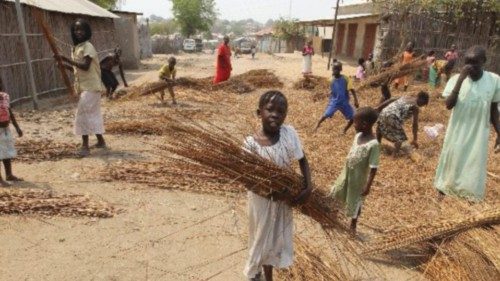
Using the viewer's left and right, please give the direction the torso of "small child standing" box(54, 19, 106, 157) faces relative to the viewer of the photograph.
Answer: facing the viewer and to the left of the viewer

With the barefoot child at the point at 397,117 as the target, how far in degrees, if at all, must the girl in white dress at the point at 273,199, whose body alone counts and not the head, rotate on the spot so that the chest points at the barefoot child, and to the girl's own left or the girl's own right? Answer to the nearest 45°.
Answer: approximately 135° to the girl's own left

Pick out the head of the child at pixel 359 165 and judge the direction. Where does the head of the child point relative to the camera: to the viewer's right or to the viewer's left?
to the viewer's left

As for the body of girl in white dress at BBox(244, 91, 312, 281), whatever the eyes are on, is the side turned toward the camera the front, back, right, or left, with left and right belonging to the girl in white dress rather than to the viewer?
front

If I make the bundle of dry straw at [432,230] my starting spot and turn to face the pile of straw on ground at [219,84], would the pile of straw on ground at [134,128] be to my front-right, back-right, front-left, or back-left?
front-left

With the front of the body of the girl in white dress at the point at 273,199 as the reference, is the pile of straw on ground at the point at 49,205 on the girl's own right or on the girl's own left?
on the girl's own right

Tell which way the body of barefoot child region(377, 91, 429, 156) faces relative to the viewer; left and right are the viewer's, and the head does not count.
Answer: facing to the right of the viewer
